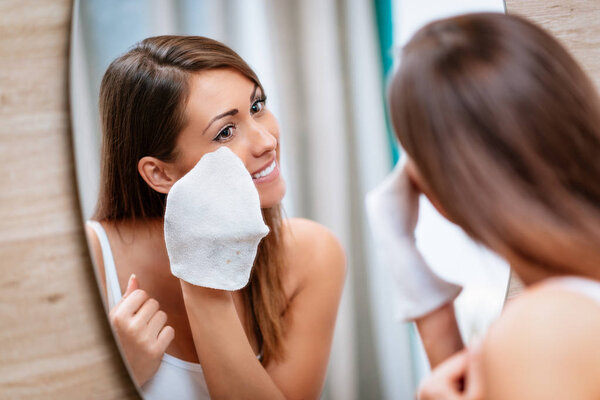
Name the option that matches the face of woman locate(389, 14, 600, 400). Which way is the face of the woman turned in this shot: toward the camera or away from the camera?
away from the camera

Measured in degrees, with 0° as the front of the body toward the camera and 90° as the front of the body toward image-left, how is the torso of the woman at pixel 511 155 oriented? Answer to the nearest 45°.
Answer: approximately 135°
